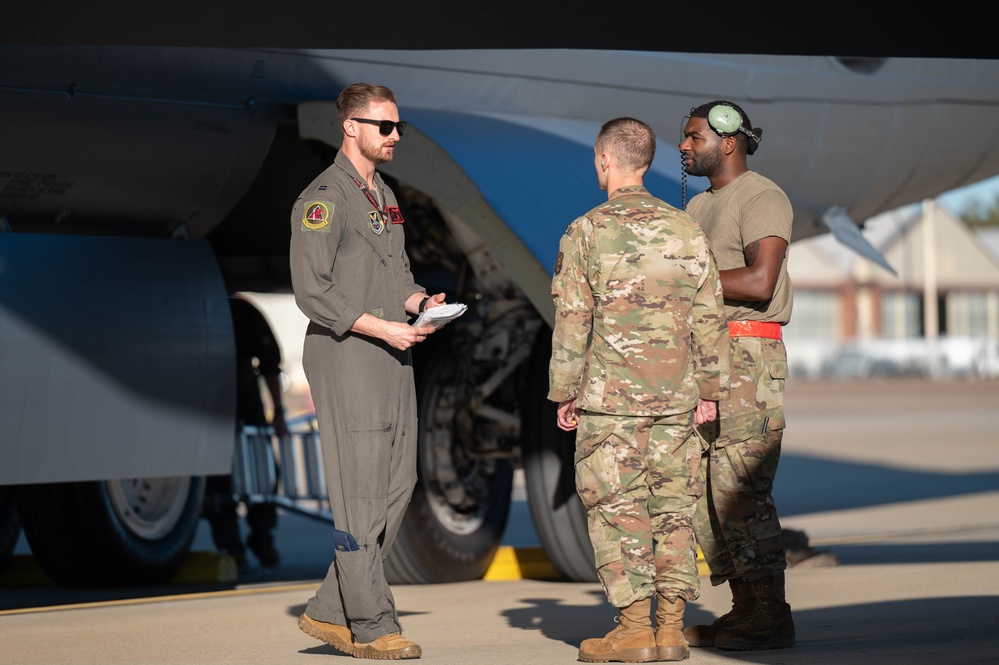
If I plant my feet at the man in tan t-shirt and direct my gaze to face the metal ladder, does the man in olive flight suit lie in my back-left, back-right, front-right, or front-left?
front-left

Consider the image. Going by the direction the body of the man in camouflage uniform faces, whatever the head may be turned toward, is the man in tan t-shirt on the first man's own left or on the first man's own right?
on the first man's own right

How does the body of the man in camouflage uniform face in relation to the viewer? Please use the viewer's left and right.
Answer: facing away from the viewer and to the left of the viewer

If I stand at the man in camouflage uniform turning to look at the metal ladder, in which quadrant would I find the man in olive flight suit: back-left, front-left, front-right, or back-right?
front-left

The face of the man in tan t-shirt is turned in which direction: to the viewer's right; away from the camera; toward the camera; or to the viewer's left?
to the viewer's left

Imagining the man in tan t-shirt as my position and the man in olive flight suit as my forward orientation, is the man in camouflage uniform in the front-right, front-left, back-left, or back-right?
front-left

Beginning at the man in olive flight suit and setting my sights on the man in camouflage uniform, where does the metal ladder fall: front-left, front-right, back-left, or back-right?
back-left

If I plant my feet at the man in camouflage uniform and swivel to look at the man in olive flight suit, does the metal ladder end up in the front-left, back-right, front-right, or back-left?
front-right

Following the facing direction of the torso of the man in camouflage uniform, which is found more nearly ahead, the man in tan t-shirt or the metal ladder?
the metal ladder

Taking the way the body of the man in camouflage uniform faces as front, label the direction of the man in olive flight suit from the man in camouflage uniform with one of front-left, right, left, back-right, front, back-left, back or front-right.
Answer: front-left

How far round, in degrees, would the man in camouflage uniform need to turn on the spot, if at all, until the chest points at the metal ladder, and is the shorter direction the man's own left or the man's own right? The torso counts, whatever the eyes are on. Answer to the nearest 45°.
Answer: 0° — they already face it
